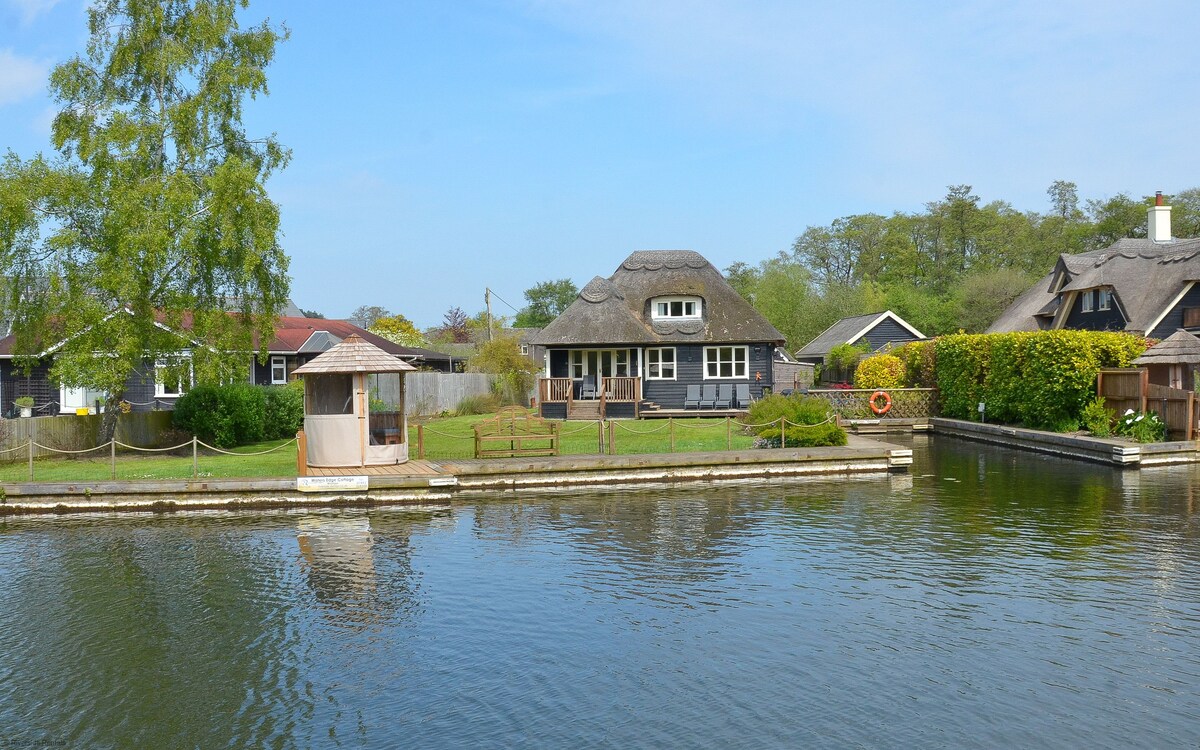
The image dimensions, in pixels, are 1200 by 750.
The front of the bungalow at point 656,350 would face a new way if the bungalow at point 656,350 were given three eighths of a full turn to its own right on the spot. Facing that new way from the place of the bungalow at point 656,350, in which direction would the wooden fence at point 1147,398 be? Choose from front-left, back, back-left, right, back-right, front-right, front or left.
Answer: back

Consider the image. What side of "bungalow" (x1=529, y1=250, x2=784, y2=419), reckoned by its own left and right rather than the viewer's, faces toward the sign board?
front

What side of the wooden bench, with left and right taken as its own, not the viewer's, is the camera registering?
front

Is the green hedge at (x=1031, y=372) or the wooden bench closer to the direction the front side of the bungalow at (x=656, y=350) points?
the wooden bench

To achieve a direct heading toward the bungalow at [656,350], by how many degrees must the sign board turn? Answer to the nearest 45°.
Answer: approximately 135° to its left

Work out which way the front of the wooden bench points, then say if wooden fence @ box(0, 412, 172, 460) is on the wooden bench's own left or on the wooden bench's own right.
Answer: on the wooden bench's own right

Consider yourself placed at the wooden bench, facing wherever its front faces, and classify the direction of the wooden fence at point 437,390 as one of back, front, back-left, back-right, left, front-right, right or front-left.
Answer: back

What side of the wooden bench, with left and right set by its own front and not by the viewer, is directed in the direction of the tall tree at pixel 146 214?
right

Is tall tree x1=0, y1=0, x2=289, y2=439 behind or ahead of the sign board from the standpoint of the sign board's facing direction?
behind

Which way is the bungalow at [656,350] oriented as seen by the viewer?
toward the camera

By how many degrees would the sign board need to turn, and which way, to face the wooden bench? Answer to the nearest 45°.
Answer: approximately 135° to its left

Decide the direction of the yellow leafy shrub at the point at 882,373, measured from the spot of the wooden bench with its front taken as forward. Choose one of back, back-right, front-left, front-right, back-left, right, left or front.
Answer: back-left

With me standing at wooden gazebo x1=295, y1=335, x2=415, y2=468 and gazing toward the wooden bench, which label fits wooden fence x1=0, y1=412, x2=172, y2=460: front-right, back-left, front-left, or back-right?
back-left

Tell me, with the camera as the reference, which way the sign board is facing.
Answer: facing the viewer

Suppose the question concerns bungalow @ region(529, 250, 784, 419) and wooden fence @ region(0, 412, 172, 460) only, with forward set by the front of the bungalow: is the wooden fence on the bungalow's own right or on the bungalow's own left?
on the bungalow's own right

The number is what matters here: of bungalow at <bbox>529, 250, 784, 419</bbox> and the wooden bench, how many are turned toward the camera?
2

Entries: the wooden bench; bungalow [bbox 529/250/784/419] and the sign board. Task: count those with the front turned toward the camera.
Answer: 3
